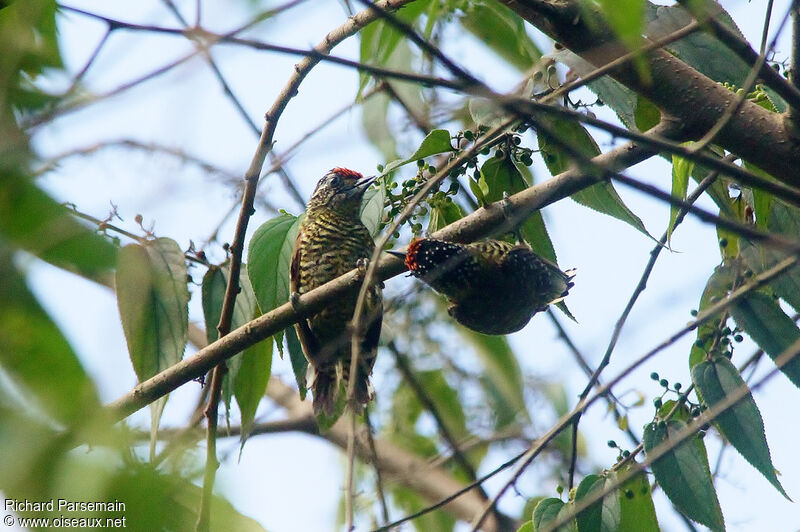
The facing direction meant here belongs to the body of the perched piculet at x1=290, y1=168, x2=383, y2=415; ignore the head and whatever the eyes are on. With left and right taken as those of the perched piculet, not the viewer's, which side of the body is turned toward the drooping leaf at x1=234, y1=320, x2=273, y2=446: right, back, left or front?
right

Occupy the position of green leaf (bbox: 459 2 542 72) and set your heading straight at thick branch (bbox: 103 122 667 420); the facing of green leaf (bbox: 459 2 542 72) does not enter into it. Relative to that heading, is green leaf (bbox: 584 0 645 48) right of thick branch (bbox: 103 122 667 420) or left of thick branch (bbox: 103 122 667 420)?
left

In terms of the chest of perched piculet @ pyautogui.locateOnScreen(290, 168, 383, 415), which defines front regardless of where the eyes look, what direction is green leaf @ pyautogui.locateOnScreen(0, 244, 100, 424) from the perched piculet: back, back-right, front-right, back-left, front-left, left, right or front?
front-right
